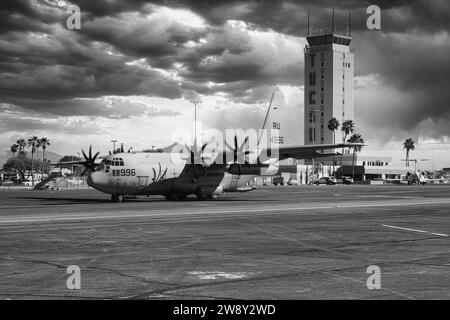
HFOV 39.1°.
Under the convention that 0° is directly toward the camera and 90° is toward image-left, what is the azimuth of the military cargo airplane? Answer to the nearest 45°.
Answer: approximately 45°
